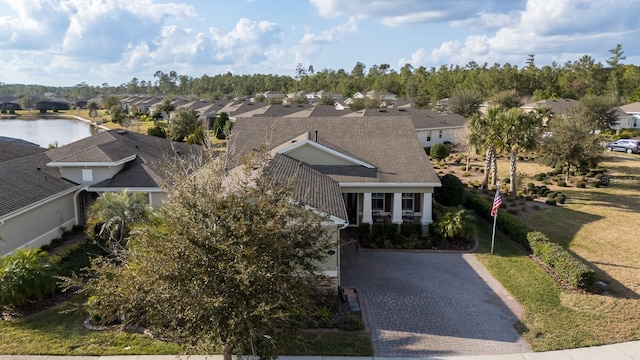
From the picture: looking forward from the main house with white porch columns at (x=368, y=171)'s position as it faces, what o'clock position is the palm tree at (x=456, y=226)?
The palm tree is roughly at 10 o'clock from the main house with white porch columns.

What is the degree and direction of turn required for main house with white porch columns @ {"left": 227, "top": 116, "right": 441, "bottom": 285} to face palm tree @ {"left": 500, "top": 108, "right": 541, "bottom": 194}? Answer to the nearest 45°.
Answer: approximately 135° to its left

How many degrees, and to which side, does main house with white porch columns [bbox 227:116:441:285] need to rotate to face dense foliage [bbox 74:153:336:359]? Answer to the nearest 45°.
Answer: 0° — it already faces it

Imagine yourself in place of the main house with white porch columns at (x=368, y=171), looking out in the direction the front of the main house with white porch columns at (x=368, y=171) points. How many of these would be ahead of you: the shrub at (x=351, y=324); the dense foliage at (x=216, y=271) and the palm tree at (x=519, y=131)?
2

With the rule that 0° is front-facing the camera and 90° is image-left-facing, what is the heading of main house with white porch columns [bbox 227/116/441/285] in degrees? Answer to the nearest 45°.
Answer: approximately 0°

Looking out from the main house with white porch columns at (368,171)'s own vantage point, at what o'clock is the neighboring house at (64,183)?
the neighboring house at (64,183) is roughly at 3 o'clock from the main house with white porch columns at (368,171).

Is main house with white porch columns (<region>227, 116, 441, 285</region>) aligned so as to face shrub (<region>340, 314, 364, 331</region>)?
yes

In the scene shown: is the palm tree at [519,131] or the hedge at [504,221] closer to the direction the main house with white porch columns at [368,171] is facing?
the hedge

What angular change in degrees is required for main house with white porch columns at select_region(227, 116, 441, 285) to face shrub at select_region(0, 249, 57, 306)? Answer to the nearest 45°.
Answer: approximately 45° to its right
